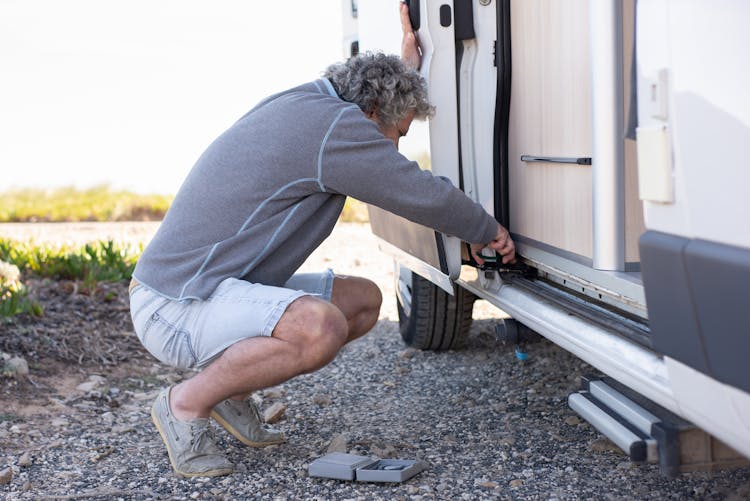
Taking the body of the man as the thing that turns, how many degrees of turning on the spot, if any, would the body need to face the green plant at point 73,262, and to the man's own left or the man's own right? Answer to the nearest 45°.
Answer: approximately 135° to the man's own left

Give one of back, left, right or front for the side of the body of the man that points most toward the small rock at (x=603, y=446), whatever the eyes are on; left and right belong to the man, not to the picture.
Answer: front

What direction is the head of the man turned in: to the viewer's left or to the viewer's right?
to the viewer's right

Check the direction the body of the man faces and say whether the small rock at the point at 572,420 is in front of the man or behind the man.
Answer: in front

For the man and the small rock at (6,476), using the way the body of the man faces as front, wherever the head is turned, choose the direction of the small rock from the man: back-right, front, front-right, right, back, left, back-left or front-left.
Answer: back

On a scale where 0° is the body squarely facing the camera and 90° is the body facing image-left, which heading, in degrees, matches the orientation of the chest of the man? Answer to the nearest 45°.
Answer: approximately 270°
